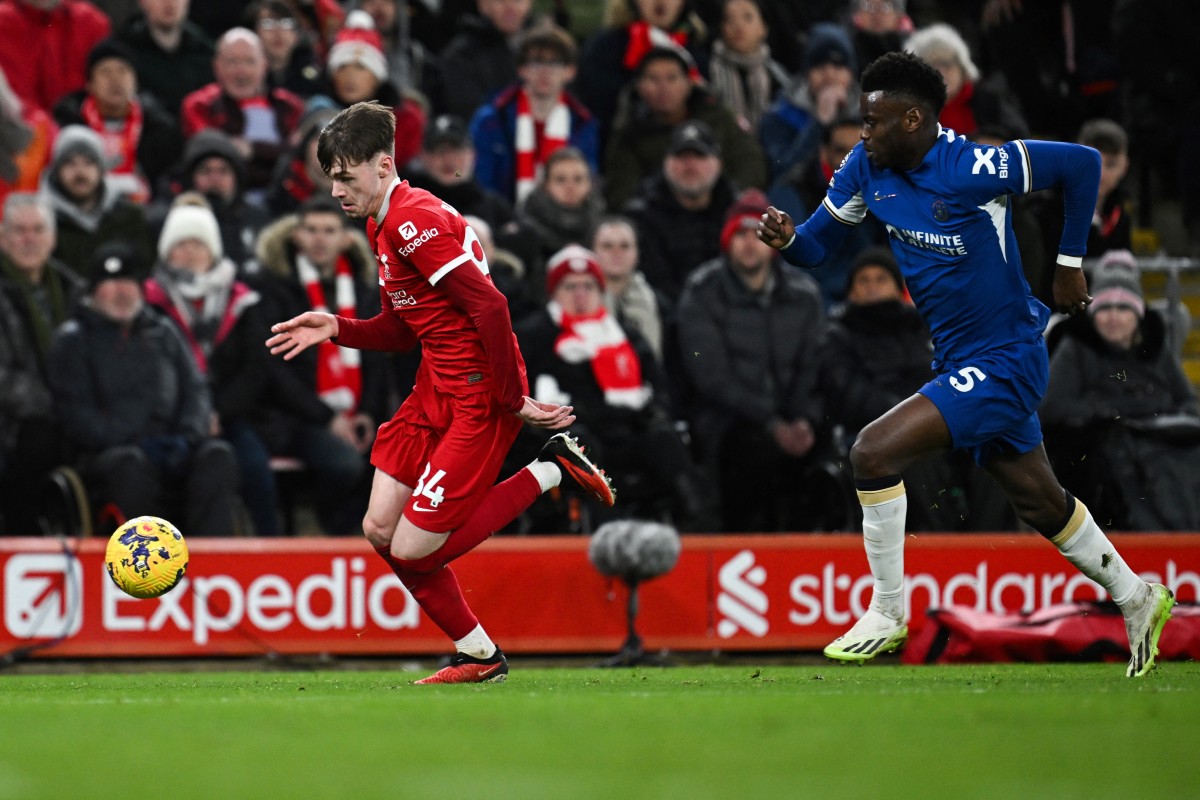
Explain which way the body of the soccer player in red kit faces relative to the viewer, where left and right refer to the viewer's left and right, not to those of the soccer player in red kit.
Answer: facing to the left of the viewer

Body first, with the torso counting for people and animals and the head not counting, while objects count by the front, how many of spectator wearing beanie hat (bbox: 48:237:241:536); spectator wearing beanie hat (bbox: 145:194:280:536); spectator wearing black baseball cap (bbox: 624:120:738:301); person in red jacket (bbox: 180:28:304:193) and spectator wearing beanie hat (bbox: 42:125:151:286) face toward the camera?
5

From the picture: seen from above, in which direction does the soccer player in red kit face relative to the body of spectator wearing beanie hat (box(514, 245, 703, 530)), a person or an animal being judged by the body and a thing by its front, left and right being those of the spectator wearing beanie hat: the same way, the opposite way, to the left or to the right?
to the right

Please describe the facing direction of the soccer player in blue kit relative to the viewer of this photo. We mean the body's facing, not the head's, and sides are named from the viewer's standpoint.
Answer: facing the viewer and to the left of the viewer

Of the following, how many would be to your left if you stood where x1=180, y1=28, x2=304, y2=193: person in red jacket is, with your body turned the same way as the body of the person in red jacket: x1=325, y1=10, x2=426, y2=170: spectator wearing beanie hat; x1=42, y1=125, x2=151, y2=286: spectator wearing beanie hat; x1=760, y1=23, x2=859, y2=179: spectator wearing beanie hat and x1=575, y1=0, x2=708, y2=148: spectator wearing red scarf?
3

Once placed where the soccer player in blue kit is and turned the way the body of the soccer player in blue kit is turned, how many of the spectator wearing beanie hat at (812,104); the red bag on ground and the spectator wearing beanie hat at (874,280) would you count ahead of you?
0

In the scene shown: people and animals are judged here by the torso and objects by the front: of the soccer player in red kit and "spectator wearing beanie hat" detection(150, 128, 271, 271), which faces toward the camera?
the spectator wearing beanie hat

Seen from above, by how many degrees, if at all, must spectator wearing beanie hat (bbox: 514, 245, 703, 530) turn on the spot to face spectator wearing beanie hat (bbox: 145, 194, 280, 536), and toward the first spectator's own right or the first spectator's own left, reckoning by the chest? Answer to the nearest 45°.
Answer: approximately 90° to the first spectator's own right

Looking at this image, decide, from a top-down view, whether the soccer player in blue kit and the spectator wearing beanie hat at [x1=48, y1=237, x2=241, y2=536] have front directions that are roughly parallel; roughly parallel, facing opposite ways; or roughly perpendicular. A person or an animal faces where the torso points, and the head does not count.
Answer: roughly perpendicular

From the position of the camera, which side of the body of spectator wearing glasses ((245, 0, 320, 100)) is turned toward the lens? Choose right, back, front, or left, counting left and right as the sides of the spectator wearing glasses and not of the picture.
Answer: front

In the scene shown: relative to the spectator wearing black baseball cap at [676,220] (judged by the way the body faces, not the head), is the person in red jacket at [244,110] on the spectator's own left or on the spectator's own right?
on the spectator's own right

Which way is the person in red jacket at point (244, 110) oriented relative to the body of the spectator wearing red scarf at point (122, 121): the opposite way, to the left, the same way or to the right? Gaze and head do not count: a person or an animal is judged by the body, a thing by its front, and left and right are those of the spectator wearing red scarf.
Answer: the same way

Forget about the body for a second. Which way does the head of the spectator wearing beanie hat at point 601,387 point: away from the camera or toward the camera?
toward the camera

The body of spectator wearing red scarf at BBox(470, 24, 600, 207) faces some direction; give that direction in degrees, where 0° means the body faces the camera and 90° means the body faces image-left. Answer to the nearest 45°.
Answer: approximately 0°

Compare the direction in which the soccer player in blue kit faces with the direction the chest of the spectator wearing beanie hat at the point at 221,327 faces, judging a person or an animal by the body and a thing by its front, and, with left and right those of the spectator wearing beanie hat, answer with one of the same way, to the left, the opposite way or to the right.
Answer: to the right

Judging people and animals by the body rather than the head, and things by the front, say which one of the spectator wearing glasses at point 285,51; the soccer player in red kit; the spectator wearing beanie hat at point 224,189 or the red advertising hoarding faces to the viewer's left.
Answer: the soccer player in red kit
